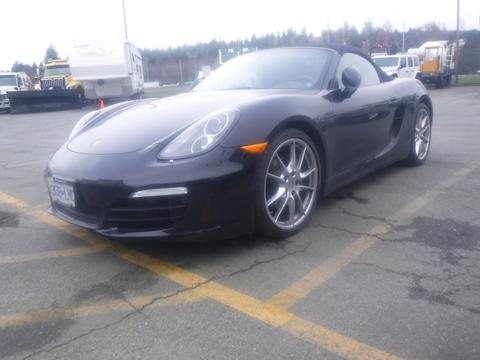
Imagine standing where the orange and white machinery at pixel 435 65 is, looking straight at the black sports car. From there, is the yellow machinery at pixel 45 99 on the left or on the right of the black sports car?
right

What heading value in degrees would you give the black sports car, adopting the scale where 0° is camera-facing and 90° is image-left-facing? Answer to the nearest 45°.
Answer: approximately 45°

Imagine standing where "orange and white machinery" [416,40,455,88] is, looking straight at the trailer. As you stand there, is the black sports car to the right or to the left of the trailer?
left

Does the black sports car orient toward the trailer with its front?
no

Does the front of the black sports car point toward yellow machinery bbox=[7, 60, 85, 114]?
no

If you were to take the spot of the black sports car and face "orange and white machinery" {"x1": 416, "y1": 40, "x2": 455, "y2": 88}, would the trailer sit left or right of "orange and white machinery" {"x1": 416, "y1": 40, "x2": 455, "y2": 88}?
left

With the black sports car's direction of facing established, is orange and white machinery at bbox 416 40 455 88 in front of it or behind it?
behind
